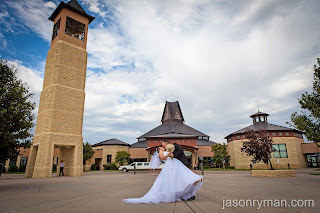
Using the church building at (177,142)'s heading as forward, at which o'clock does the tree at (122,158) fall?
The tree is roughly at 2 o'clock from the church building.

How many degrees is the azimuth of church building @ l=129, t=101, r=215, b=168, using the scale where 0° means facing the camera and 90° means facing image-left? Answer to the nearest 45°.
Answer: approximately 0°

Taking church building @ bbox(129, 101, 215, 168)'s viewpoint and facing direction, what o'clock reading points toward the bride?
The bride is roughly at 12 o'clock from the church building.

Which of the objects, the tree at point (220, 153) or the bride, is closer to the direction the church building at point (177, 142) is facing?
the bride

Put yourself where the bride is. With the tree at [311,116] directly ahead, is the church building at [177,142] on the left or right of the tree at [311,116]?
left

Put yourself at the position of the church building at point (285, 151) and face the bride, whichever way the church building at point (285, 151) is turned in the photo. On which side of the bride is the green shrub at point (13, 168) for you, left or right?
right

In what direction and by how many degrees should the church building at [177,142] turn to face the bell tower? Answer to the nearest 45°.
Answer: approximately 45° to its right

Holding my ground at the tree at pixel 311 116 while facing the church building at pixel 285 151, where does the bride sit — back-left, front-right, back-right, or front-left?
back-left

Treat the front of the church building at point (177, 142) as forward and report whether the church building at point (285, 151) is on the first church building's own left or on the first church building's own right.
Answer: on the first church building's own left
